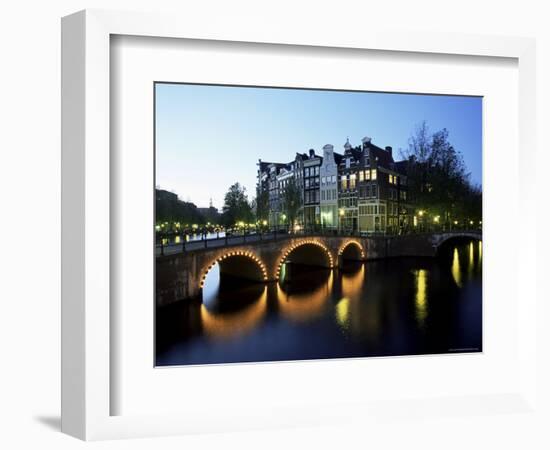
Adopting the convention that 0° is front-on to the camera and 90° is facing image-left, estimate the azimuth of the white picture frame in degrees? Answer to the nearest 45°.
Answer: approximately 315°
